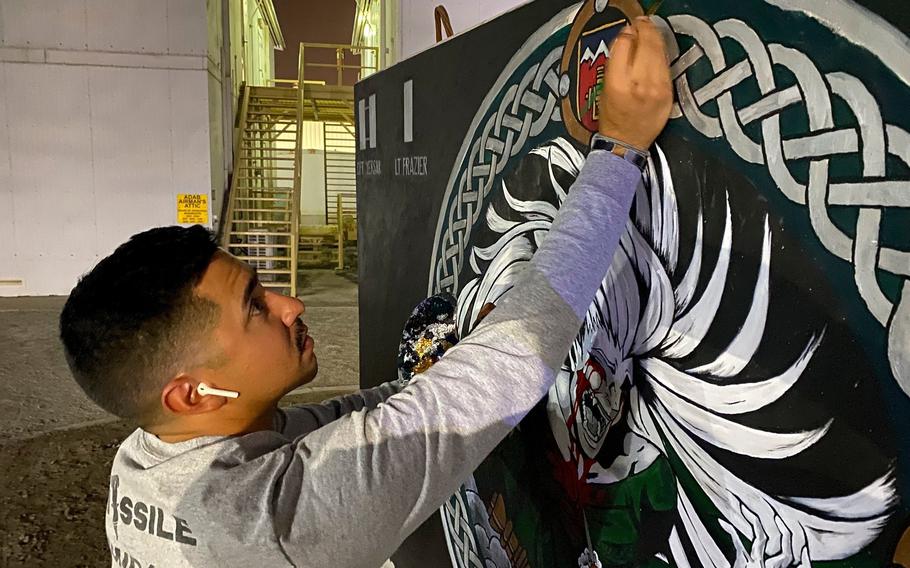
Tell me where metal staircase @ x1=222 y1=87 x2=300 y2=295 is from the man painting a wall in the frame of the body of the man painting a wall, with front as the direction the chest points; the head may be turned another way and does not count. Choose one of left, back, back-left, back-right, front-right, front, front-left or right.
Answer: front-left

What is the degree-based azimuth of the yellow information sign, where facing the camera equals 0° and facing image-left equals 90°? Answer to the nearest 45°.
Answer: approximately 0°

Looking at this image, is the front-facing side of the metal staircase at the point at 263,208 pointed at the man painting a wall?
yes

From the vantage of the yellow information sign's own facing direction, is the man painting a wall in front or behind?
in front

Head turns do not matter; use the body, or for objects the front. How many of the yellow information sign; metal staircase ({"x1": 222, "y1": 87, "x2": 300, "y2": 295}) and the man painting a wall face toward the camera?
2

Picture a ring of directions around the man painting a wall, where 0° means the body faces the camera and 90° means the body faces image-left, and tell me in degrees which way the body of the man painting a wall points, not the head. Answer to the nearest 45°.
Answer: approximately 225°

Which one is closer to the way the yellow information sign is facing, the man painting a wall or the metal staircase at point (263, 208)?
the man painting a wall

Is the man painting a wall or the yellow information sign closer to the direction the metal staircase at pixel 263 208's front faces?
the man painting a wall

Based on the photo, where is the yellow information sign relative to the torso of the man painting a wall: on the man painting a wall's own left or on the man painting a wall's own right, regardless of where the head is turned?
on the man painting a wall's own left

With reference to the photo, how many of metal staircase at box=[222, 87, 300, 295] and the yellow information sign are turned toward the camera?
2

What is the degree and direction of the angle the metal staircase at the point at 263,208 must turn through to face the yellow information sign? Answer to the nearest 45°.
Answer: approximately 45° to its right

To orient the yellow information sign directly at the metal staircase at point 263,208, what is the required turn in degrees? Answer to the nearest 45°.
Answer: approximately 135° to its left
